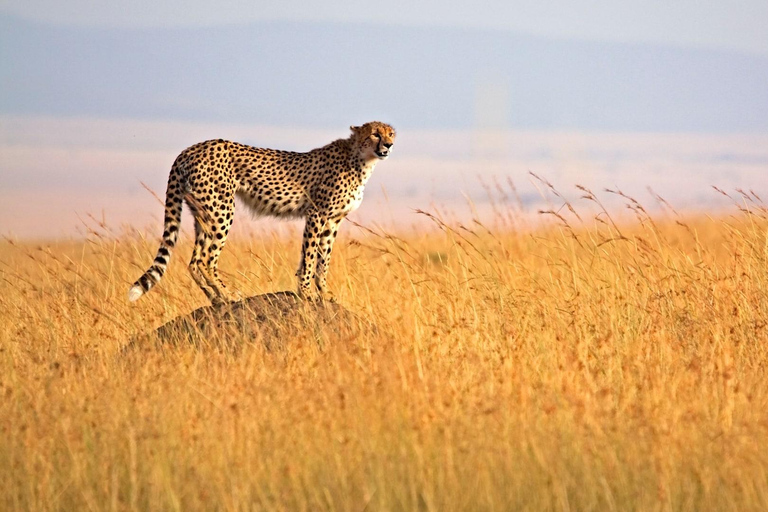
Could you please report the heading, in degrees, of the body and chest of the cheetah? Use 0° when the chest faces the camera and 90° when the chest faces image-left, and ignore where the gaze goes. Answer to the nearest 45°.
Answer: approximately 270°
